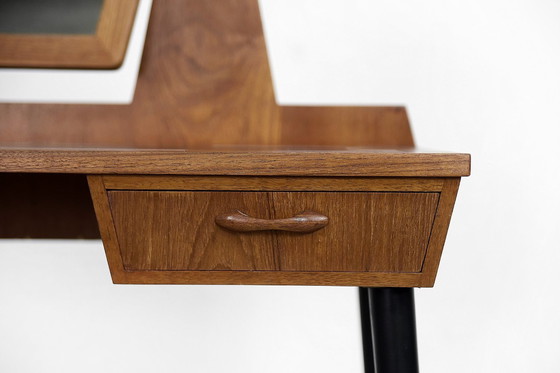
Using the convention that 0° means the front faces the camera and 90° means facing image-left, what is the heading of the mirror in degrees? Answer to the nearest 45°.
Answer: approximately 0°

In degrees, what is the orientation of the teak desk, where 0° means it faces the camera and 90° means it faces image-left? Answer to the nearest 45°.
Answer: approximately 0°
